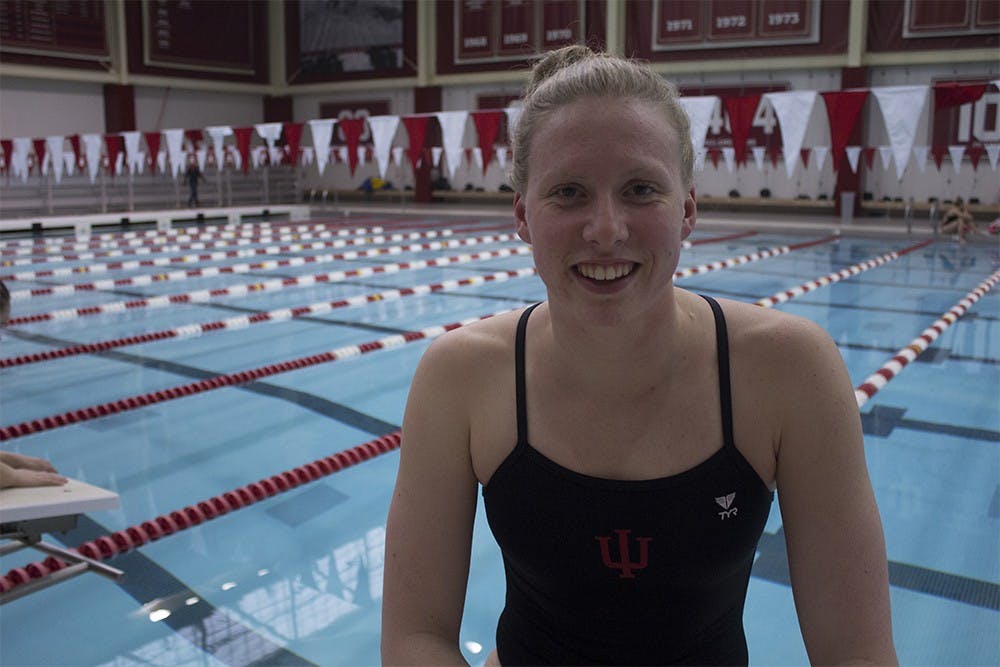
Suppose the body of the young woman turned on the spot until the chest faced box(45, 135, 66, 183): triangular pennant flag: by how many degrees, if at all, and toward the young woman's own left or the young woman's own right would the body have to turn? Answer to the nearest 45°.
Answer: approximately 135° to the young woman's own right

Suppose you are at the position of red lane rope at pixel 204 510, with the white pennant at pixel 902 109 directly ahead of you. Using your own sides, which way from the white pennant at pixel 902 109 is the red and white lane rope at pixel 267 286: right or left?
left

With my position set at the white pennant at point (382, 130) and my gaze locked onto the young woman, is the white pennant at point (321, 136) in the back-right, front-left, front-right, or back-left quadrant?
back-right

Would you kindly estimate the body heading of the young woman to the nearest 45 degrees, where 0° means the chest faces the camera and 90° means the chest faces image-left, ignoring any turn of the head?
approximately 0°

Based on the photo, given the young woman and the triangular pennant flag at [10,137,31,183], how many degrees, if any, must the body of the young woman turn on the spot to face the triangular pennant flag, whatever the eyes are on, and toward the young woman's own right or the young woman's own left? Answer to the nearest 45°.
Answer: approximately 135° to the young woman's own right

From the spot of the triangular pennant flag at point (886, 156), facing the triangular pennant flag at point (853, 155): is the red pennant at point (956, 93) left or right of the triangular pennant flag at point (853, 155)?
left

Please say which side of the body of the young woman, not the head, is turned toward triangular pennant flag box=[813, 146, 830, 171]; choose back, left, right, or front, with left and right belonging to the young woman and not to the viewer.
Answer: back

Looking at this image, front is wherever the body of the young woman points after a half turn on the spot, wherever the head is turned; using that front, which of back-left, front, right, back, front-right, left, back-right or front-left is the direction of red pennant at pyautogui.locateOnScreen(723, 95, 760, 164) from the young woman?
front
